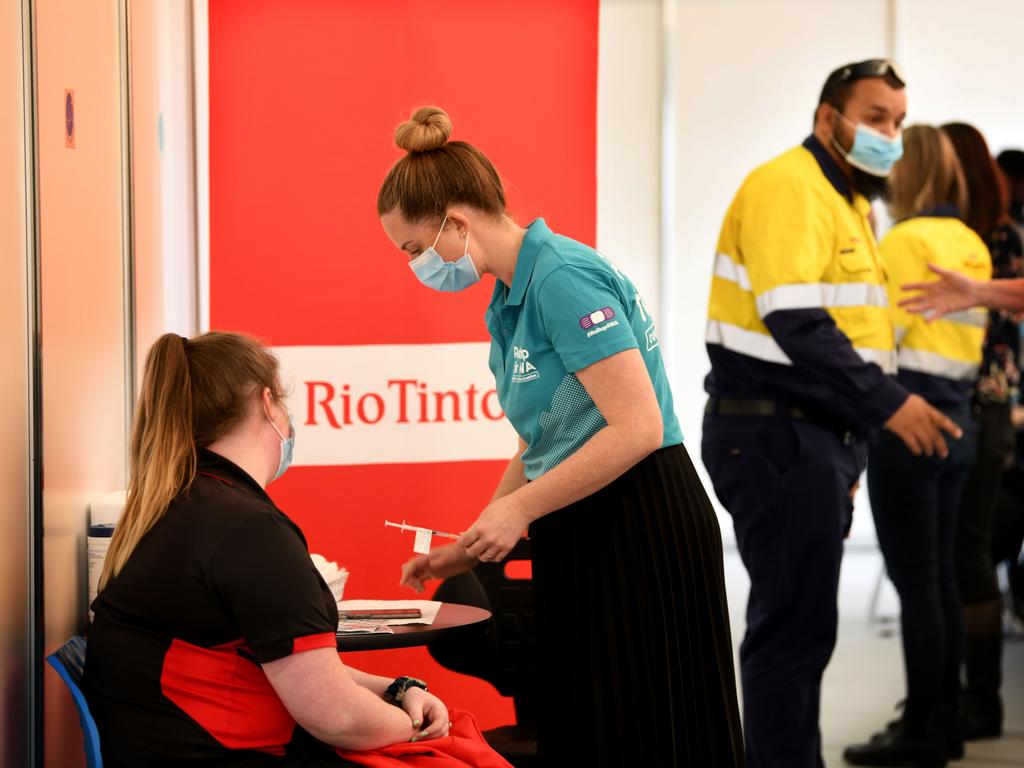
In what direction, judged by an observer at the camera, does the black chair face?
facing to the left of the viewer

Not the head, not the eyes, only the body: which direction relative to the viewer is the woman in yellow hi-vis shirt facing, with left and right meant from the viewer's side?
facing away from the viewer and to the left of the viewer

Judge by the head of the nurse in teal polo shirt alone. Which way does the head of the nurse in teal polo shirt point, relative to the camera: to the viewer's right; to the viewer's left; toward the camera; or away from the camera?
to the viewer's left

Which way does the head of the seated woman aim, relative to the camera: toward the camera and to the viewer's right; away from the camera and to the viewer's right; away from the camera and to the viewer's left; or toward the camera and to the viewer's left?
away from the camera and to the viewer's right

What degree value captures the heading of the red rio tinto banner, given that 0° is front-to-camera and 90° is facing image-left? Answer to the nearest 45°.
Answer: approximately 0°

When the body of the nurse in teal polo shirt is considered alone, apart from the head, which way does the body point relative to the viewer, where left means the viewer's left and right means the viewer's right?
facing to the left of the viewer

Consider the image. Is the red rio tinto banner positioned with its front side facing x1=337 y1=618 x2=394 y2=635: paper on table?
yes

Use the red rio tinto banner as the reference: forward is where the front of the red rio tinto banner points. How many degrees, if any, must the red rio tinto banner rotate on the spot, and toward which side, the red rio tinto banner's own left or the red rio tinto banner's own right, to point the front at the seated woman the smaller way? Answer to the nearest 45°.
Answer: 0° — it already faces them

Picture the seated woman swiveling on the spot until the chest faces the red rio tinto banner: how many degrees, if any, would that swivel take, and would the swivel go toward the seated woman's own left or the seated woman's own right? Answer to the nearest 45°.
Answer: approximately 45° to the seated woman's own left

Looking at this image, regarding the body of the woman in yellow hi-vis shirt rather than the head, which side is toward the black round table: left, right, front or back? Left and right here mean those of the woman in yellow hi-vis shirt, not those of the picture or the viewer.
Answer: left

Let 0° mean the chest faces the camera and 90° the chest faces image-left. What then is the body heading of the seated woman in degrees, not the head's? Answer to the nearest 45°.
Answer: approximately 225°

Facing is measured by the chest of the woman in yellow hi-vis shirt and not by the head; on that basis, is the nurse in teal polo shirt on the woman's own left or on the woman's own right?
on the woman's own left
